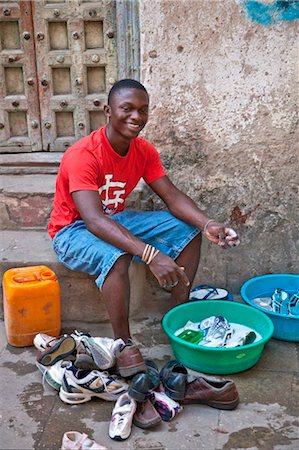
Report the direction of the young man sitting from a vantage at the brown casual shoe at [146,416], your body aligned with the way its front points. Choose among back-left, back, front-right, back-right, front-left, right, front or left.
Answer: back

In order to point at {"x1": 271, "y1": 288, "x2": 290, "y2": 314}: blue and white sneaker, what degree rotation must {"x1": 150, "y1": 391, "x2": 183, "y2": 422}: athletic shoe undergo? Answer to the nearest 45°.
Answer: approximately 90° to its left

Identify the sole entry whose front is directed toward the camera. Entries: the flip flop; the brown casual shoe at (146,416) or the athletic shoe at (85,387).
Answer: the brown casual shoe at (146,416)

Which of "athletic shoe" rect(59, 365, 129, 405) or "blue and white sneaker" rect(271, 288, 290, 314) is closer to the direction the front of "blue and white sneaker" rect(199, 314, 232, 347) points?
the athletic shoe

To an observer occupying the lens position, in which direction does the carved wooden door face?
facing the viewer

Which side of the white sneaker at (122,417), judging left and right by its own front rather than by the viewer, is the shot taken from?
front

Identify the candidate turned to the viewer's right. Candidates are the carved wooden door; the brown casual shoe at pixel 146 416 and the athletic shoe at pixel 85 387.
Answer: the athletic shoe at pixel 85 387

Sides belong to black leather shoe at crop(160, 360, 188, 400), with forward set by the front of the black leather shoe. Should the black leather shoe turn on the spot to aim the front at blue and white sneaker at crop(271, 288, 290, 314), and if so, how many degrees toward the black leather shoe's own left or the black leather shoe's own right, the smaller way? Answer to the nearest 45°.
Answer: approximately 135° to the black leather shoe's own left

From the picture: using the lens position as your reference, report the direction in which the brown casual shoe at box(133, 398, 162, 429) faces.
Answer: facing the viewer

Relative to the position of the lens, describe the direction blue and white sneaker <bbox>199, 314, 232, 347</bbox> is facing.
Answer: facing the viewer and to the left of the viewer
